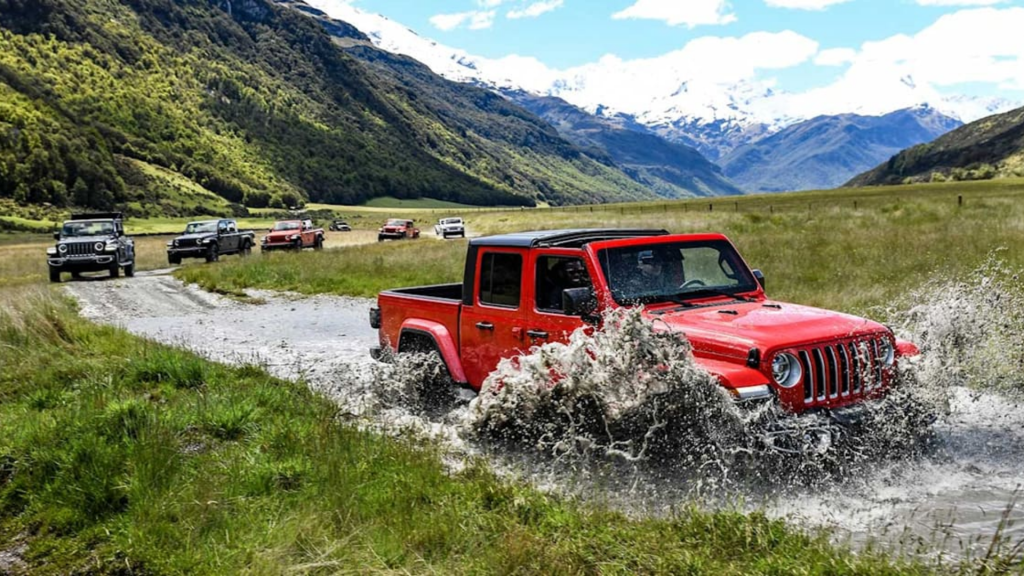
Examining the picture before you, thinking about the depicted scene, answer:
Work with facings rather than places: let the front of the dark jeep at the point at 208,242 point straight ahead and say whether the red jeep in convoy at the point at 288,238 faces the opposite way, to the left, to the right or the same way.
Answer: the same way

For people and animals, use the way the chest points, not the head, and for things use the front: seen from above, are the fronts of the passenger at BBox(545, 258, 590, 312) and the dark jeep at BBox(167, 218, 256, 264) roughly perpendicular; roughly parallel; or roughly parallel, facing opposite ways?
roughly perpendicular

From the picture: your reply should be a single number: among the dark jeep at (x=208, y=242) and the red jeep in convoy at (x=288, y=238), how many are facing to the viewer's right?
0

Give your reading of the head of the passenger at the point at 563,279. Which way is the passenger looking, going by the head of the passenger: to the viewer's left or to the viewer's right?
to the viewer's right

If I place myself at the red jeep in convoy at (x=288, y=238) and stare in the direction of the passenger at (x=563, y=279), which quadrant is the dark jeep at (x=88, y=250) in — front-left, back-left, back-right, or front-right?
front-right

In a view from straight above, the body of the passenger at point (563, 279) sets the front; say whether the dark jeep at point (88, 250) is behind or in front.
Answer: behind

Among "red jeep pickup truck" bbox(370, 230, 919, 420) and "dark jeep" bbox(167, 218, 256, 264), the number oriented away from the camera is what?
0

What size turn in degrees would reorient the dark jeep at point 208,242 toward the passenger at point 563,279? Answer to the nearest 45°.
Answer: approximately 45° to its left

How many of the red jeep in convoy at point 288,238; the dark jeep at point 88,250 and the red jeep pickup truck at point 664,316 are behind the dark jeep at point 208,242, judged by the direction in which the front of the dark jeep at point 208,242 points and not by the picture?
1

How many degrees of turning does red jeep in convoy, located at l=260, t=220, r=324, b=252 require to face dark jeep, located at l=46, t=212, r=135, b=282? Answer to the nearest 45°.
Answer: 0° — it already faces it

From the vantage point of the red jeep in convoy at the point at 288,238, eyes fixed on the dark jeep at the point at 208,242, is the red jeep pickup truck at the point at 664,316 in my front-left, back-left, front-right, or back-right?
front-left

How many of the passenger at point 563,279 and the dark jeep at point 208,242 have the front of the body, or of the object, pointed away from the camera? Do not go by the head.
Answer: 0

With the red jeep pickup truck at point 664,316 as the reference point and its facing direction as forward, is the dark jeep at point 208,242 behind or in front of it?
behind

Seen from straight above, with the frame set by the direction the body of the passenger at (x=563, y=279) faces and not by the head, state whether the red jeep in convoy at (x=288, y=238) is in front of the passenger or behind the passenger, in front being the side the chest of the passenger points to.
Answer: behind

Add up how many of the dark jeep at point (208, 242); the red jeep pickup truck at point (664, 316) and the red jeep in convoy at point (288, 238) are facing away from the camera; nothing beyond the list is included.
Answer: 0

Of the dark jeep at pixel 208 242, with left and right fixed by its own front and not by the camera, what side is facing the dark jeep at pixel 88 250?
front

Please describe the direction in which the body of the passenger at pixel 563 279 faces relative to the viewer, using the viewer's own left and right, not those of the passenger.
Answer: facing the viewer and to the right of the viewer
